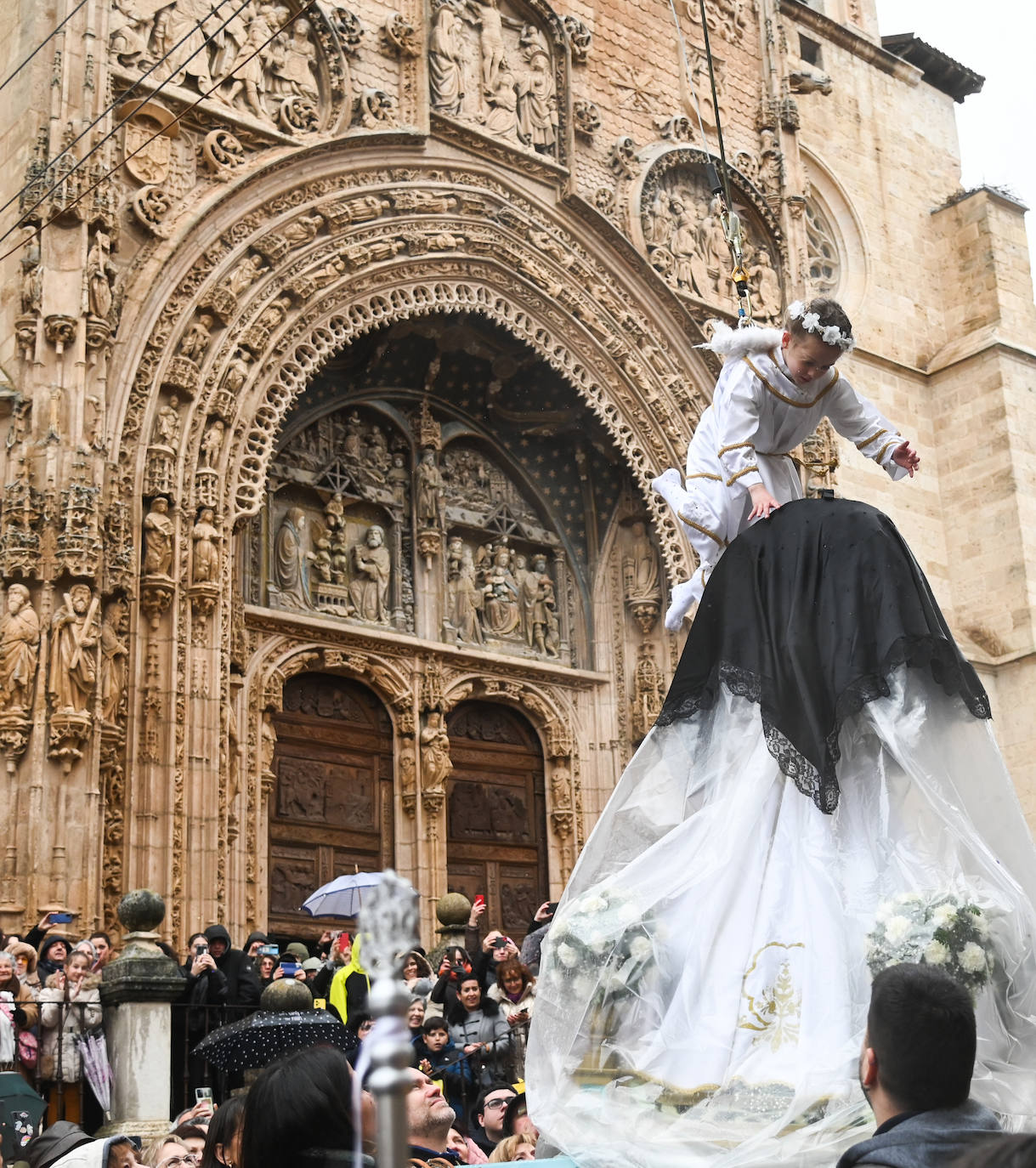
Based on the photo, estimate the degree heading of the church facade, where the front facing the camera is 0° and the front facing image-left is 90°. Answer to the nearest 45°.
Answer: approximately 315°

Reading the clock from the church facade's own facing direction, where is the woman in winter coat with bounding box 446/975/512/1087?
The woman in winter coat is roughly at 1 o'clock from the church facade.

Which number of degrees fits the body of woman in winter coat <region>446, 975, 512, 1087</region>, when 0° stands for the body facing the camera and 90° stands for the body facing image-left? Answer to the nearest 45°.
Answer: approximately 0°

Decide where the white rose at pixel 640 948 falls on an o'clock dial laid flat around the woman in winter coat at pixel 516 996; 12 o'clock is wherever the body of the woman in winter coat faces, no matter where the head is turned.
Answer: The white rose is roughly at 12 o'clock from the woman in winter coat.

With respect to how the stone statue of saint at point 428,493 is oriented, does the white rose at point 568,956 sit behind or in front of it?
in front

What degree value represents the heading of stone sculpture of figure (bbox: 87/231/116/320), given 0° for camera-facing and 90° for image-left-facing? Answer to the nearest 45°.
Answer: approximately 315°

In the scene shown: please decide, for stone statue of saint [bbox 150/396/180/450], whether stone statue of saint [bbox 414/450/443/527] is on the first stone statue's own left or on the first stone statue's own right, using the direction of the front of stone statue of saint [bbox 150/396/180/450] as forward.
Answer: on the first stone statue's own left

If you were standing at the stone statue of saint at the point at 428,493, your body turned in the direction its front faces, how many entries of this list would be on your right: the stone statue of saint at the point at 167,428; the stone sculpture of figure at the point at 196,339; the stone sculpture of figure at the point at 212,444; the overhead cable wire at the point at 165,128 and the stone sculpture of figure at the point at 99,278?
5

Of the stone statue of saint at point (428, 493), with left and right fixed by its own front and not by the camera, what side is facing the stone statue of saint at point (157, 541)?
right

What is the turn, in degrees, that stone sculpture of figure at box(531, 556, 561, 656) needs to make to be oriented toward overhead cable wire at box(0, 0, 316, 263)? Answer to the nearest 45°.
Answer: approximately 90° to its right

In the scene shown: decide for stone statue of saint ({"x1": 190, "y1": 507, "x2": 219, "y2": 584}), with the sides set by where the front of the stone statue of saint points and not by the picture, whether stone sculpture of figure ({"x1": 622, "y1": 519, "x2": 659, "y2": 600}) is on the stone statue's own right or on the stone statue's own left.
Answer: on the stone statue's own left

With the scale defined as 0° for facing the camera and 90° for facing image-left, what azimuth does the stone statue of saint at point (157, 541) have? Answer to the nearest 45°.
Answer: approximately 315°

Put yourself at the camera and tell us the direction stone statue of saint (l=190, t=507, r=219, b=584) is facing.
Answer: facing the viewer and to the right of the viewer
